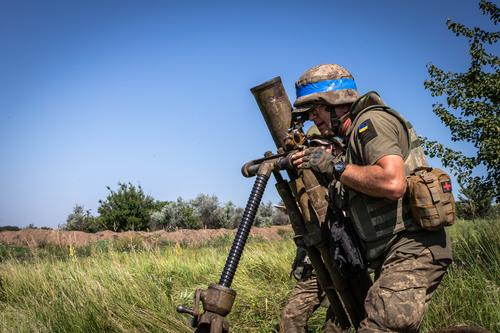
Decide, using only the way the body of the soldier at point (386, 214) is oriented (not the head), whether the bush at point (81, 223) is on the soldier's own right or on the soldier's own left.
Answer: on the soldier's own right

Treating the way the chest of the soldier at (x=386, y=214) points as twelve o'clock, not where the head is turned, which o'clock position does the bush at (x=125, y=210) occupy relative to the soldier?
The bush is roughly at 2 o'clock from the soldier.

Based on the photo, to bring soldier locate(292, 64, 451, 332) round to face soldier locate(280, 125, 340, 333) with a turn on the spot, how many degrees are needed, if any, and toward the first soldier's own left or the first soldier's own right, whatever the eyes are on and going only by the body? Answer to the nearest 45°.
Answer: approximately 45° to the first soldier's own right

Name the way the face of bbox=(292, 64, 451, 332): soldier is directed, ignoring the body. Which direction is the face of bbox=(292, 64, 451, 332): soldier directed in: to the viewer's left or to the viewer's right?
to the viewer's left

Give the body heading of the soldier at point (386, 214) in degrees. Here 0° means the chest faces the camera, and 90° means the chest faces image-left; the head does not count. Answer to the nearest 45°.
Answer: approximately 90°

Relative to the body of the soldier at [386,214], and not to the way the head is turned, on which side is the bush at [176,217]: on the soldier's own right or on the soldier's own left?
on the soldier's own right
